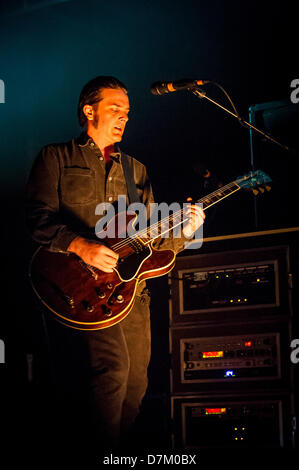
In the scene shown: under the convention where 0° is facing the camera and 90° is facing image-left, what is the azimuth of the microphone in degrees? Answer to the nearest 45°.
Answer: approximately 90°
